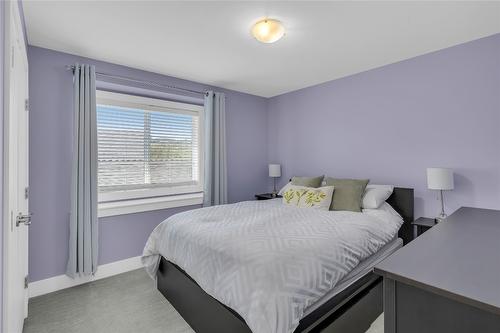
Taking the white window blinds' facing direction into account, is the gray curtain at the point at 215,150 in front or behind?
in front

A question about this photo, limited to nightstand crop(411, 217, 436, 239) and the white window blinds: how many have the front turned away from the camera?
0

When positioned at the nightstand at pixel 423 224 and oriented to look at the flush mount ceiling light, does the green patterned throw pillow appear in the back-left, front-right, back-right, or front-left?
front-right

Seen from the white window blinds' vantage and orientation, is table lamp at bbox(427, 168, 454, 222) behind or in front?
in front

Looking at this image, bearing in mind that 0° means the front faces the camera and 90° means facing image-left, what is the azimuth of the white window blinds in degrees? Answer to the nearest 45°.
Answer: approximately 315°

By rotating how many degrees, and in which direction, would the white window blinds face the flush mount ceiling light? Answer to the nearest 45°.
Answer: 0° — it already faces it

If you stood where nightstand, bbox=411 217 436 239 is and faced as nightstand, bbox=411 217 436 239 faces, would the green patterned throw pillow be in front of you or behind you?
in front

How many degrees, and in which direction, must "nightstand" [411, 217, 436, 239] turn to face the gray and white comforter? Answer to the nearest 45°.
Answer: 0° — it already faces it

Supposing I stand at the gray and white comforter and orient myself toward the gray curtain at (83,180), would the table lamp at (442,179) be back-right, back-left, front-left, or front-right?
back-right

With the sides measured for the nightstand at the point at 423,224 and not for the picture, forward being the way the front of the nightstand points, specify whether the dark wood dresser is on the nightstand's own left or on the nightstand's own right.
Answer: on the nightstand's own left

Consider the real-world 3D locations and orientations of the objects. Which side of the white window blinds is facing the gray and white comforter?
front
